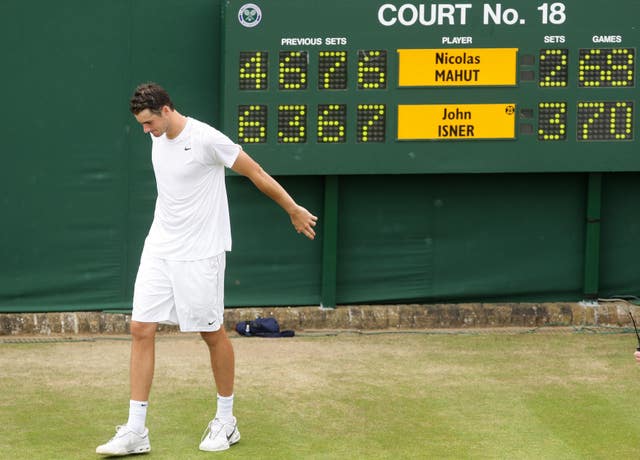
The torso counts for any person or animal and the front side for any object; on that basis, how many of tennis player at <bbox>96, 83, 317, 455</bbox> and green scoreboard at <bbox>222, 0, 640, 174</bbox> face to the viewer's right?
0

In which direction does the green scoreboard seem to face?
toward the camera

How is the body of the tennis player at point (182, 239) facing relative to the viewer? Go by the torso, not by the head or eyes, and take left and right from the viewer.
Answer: facing the viewer and to the left of the viewer

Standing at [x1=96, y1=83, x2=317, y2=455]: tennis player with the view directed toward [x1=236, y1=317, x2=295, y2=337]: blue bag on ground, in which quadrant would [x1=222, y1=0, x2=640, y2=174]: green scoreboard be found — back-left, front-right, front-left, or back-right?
front-right

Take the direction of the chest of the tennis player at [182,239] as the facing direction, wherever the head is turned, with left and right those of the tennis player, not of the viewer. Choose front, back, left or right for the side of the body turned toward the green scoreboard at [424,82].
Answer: back
